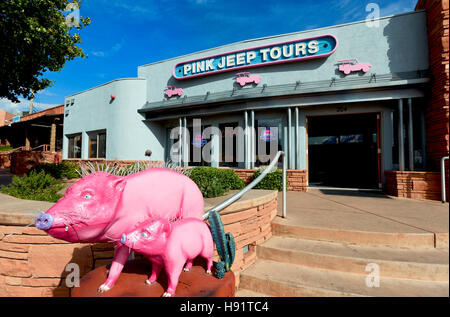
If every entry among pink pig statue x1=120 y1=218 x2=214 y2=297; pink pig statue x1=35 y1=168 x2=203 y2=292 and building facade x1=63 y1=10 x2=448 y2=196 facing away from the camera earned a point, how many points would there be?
0

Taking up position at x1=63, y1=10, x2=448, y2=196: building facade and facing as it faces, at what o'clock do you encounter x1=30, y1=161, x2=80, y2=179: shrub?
The shrub is roughly at 1 o'clock from the building facade.

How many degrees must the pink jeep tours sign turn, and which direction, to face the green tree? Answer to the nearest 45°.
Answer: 0° — it already faces it

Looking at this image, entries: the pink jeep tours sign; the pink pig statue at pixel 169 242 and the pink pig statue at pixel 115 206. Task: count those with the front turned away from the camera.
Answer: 0

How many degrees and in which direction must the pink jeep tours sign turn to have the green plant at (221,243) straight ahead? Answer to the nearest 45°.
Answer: approximately 45° to its left

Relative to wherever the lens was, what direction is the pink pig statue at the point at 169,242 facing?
facing the viewer and to the left of the viewer

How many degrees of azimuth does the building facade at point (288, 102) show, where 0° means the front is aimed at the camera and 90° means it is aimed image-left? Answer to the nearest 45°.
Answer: approximately 45°

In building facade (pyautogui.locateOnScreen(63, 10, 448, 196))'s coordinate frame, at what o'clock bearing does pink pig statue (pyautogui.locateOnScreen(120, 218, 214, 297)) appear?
The pink pig statue is roughly at 11 o'clock from the building facade.
